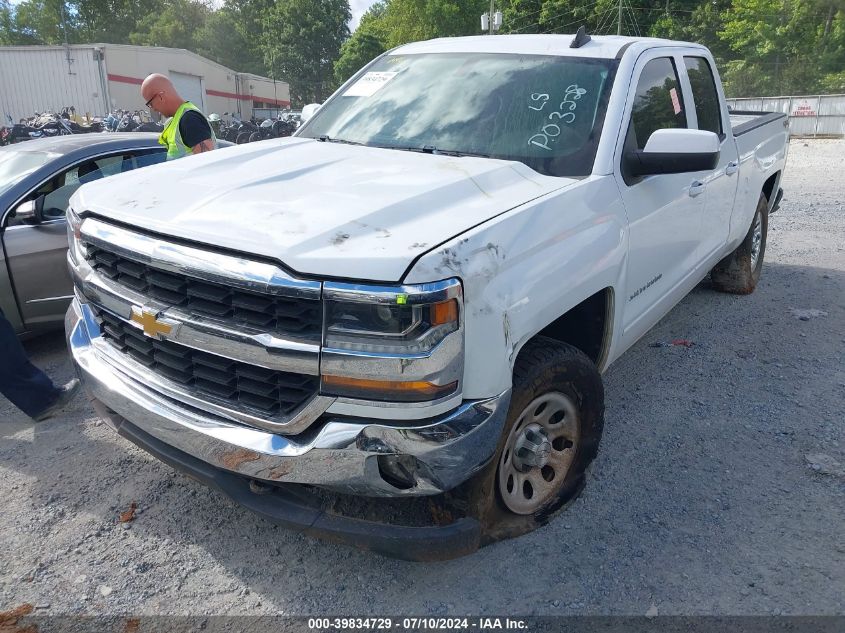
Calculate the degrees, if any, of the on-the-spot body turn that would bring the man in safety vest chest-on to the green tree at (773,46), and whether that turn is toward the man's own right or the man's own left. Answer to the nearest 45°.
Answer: approximately 135° to the man's own right

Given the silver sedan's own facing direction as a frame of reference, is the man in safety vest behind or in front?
behind

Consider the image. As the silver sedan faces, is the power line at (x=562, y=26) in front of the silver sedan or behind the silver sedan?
behind

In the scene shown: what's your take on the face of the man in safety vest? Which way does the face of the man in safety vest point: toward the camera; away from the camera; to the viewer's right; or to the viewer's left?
to the viewer's left

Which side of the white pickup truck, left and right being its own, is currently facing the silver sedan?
right

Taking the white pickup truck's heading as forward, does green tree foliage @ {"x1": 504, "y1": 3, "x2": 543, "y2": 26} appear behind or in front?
behind

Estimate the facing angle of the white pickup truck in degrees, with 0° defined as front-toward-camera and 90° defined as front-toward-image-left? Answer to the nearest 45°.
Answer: approximately 45°

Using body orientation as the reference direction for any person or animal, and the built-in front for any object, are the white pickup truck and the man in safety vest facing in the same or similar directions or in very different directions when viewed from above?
same or similar directions

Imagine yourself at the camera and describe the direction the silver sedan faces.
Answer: facing the viewer and to the left of the viewer

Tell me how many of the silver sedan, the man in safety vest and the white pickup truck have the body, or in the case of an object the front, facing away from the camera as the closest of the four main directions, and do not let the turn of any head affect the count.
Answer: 0

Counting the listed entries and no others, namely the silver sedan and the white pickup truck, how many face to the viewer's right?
0

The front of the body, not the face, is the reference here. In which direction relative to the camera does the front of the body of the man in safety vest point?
to the viewer's left

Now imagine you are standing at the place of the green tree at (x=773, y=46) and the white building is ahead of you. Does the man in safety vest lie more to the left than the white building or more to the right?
left

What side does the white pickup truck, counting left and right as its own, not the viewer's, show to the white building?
right

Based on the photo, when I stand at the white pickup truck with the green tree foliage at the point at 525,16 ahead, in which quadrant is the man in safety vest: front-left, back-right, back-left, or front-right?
front-left

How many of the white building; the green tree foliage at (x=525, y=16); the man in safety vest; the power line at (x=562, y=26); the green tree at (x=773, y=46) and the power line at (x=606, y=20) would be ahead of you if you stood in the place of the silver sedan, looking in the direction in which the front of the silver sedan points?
0

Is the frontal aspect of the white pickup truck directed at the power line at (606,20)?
no
